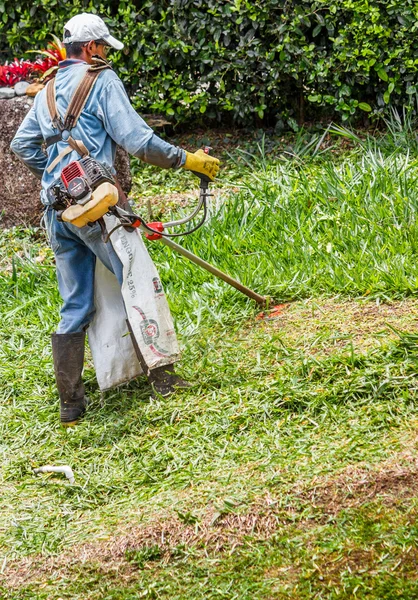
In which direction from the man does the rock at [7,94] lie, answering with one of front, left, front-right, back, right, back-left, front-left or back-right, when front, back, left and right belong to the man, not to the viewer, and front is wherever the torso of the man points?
front-left

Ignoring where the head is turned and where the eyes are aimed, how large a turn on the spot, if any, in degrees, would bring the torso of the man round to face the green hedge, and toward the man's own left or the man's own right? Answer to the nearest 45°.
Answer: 0° — they already face it

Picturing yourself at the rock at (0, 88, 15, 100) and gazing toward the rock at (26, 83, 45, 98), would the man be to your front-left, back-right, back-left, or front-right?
front-right

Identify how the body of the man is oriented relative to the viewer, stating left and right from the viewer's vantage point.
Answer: facing away from the viewer and to the right of the viewer

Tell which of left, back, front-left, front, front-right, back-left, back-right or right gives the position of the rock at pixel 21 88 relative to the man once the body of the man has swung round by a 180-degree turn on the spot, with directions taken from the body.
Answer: back-right

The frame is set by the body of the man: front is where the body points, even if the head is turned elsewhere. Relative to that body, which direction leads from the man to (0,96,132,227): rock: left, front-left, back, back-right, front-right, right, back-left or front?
front-left

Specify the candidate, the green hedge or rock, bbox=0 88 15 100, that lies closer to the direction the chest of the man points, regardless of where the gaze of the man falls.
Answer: the green hedge
